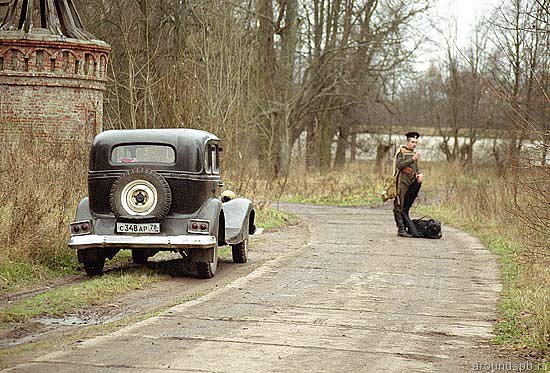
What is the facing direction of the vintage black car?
away from the camera

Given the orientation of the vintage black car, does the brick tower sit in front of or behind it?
in front

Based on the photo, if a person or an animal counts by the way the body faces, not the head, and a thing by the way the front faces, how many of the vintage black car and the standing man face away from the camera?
1

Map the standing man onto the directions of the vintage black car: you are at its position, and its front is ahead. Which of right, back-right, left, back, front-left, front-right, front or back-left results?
front-right

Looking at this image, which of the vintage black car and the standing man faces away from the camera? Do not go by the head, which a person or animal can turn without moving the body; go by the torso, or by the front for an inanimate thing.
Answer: the vintage black car
